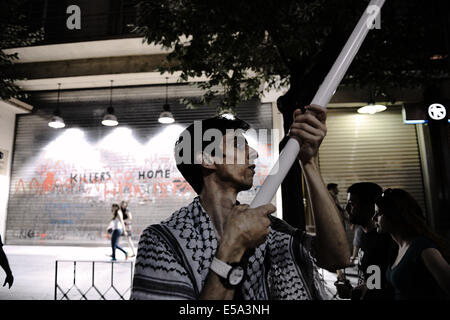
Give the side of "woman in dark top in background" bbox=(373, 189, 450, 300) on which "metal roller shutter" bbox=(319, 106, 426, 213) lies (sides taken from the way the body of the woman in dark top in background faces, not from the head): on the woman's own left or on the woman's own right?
on the woman's own right

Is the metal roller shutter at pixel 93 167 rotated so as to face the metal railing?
yes

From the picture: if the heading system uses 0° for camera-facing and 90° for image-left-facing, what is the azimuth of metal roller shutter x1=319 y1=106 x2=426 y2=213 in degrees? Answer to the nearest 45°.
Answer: approximately 0°

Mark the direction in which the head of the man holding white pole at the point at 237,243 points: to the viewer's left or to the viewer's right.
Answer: to the viewer's right

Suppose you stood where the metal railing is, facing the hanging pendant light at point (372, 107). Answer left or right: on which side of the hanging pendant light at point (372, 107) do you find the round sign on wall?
right

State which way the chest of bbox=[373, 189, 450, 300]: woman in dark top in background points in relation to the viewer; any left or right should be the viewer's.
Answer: facing to the left of the viewer

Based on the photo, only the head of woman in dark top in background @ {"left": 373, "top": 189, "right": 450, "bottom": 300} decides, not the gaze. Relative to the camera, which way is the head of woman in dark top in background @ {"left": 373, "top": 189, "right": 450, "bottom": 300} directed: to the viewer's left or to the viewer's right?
to the viewer's left
